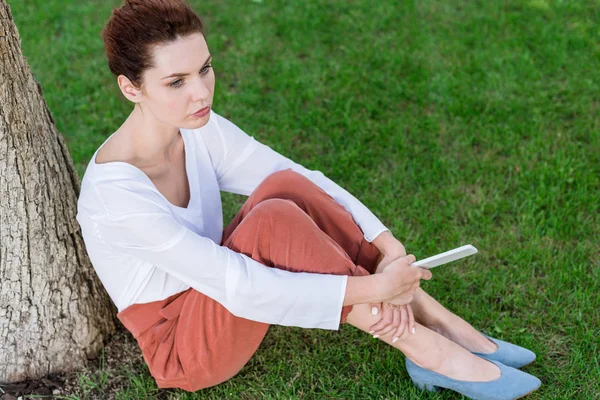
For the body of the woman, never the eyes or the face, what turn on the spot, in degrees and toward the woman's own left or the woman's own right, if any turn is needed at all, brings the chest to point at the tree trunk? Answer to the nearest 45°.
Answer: approximately 135° to the woman's own right

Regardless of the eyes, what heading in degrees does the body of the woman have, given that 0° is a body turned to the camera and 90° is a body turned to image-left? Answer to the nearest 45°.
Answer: approximately 315°
